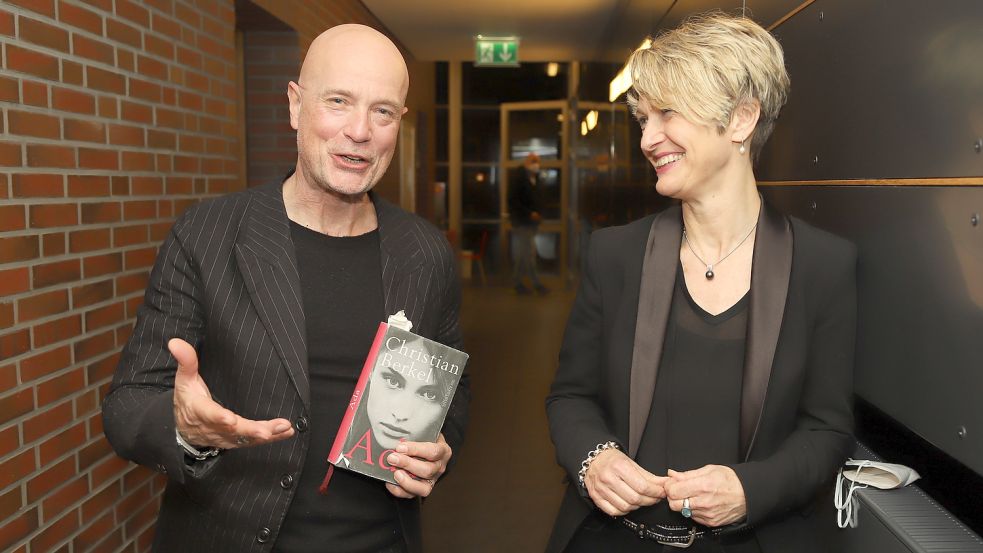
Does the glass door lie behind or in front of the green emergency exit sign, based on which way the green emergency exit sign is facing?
behind

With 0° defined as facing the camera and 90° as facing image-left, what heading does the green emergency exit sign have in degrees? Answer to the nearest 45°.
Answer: approximately 0°

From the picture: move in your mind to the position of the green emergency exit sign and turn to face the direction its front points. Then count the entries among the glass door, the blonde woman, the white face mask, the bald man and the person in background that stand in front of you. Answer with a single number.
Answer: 3

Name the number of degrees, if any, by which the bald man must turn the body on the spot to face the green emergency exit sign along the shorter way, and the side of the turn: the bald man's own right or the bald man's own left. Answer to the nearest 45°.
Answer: approximately 135° to the bald man's own left

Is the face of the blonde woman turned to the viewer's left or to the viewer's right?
to the viewer's left

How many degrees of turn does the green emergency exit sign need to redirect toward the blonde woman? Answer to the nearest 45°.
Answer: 0° — it already faces them

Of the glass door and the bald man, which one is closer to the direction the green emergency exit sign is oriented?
the bald man

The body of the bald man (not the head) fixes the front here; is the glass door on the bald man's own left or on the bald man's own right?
on the bald man's own left

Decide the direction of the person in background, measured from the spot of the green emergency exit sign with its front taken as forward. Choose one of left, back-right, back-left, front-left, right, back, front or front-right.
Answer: back

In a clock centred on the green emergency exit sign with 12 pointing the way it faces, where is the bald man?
The bald man is roughly at 12 o'clock from the green emergency exit sign.

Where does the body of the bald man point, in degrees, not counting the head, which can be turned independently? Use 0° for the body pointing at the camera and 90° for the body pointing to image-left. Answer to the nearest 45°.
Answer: approximately 315°
